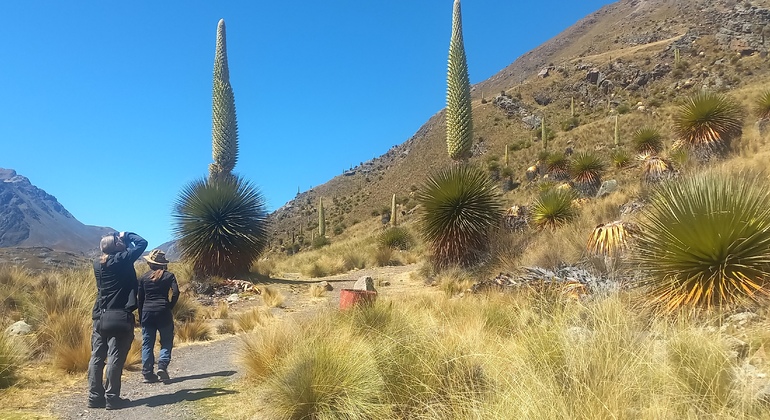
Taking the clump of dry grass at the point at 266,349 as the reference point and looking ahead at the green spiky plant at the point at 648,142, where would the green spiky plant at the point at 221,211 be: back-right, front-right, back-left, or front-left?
front-left

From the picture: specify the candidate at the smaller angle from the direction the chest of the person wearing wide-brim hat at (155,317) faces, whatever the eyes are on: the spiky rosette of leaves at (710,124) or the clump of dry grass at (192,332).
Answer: the clump of dry grass

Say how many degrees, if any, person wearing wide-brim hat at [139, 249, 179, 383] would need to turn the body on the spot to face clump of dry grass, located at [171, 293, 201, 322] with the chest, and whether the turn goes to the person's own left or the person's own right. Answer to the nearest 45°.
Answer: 0° — they already face it

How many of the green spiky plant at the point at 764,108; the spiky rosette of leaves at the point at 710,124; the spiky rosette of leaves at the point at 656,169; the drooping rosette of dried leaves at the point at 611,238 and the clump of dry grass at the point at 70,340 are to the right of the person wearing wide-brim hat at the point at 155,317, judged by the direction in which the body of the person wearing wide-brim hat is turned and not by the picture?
4

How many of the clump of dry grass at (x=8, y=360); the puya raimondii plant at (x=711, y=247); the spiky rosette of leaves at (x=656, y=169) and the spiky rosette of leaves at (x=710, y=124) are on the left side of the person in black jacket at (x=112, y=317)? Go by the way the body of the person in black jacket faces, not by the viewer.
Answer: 1

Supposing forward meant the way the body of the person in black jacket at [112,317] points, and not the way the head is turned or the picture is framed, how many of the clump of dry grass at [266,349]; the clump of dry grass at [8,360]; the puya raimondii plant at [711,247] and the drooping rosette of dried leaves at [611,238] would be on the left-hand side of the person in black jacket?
1

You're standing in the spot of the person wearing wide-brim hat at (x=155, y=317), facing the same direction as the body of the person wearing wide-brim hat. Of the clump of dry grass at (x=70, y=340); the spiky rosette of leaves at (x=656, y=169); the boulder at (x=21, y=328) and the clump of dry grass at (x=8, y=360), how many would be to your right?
1

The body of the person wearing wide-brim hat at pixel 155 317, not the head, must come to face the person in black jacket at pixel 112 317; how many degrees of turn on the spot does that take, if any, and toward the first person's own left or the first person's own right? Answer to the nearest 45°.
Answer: approximately 135° to the first person's own left

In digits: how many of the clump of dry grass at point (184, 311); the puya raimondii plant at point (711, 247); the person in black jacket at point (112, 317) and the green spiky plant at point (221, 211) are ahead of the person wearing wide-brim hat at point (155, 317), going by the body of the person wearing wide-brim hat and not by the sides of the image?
2

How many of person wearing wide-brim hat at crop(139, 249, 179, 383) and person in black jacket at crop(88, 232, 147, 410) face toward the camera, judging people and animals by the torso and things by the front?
0

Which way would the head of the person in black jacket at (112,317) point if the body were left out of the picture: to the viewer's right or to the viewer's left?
to the viewer's right

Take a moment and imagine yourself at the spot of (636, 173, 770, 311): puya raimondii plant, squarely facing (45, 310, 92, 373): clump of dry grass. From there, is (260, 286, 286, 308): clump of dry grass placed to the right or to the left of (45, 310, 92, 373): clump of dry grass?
right

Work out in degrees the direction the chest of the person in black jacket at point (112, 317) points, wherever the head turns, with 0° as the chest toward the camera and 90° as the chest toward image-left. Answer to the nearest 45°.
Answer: approximately 225°

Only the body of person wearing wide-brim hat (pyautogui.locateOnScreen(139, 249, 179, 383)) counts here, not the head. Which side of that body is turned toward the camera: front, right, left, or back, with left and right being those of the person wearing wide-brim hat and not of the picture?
back

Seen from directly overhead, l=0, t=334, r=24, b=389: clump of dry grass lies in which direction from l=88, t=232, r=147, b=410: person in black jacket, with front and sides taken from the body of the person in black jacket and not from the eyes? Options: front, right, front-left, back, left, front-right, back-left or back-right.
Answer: left

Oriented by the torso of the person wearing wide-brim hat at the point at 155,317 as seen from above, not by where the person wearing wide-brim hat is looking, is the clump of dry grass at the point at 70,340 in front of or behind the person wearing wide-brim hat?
in front

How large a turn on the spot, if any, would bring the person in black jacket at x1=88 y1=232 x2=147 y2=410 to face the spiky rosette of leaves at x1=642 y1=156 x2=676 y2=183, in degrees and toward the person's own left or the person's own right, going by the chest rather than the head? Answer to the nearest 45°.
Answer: approximately 45° to the person's own right

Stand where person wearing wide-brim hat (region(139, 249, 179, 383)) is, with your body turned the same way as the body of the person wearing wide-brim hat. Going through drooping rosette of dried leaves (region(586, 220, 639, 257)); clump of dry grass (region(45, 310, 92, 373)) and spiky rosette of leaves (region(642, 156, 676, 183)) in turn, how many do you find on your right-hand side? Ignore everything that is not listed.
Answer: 2

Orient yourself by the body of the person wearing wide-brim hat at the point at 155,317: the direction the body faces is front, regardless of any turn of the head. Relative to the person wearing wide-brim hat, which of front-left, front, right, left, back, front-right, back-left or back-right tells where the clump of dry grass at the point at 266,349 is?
back-right
